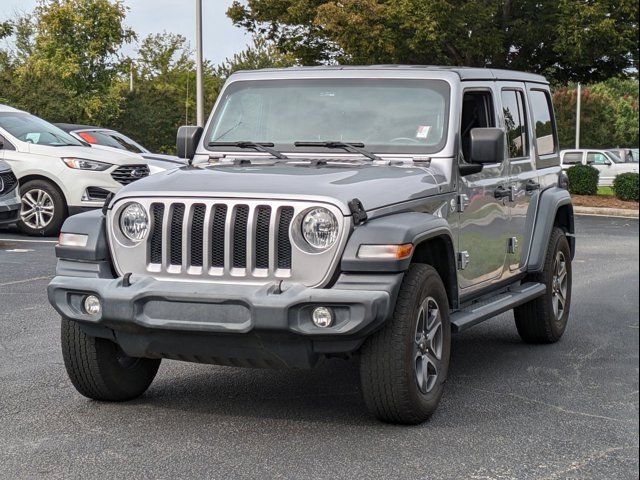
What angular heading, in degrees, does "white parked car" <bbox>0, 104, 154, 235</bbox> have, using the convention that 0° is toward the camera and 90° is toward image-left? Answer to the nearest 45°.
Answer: approximately 315°

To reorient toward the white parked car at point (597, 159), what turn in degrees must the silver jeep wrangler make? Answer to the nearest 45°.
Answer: approximately 135° to its right

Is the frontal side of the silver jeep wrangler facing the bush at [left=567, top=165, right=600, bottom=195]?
no

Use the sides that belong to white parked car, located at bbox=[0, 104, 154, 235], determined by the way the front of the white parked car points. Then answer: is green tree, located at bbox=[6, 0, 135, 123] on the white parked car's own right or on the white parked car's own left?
on the white parked car's own left

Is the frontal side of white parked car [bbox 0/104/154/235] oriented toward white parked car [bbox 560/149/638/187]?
no

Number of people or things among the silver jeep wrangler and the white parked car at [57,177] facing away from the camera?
0

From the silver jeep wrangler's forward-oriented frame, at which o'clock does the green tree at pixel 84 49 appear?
The green tree is roughly at 4 o'clock from the silver jeep wrangler.

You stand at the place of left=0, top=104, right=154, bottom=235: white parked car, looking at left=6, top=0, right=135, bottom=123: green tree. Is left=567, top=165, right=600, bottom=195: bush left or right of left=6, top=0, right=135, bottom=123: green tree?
right

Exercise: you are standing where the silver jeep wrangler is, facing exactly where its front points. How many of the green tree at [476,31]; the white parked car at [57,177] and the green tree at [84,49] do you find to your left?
0

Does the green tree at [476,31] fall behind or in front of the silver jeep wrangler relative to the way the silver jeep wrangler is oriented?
behind

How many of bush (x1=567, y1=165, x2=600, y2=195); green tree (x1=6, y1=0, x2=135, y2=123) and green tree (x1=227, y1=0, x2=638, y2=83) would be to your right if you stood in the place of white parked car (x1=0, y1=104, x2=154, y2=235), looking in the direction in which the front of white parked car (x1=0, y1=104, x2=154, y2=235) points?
0

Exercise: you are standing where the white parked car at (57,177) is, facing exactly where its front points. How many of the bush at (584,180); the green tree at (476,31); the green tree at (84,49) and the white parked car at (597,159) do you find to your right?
0

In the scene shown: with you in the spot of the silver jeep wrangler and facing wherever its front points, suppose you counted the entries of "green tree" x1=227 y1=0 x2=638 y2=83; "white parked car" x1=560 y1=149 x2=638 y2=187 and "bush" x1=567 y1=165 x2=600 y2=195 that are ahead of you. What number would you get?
0

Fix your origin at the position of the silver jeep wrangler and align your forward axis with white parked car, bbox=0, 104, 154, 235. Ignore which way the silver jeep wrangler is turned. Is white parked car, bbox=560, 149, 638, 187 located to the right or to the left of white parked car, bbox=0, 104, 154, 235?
right

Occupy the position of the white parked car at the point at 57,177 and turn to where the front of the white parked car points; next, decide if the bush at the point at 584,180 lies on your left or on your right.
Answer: on your left

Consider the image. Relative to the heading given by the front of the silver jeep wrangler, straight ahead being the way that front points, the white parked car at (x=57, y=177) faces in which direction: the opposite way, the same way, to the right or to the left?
to the left

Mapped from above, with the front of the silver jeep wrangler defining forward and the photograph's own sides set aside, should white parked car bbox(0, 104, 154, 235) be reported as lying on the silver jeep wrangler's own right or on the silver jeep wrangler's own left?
on the silver jeep wrangler's own right
